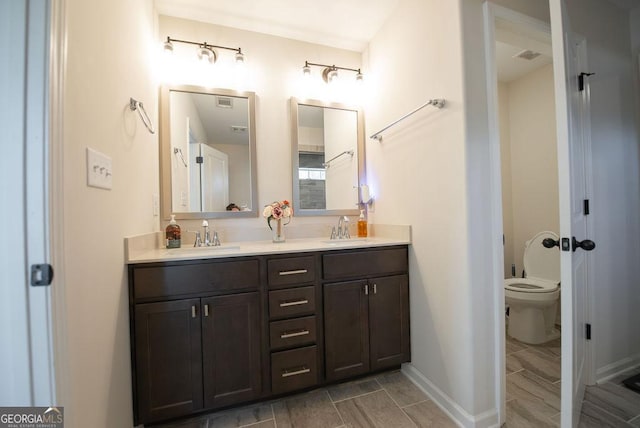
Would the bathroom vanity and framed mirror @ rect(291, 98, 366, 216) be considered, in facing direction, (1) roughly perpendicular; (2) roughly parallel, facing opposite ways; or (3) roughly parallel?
roughly parallel

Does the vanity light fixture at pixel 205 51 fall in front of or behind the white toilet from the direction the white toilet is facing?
in front

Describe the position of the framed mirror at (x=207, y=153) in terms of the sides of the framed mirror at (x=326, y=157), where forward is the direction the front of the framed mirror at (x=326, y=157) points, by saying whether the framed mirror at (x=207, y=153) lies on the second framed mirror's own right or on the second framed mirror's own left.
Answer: on the second framed mirror's own right

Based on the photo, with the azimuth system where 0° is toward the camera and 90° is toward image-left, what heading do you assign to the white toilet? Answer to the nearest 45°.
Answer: approximately 45°

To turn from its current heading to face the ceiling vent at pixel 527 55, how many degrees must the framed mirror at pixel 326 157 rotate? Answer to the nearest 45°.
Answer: approximately 45° to its left

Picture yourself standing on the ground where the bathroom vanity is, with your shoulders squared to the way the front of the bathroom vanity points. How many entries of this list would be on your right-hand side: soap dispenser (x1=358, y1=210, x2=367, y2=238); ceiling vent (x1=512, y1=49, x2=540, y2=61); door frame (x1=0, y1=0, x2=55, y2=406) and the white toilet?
1

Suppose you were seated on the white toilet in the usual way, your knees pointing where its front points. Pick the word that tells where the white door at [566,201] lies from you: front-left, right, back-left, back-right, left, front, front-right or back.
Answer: front-left

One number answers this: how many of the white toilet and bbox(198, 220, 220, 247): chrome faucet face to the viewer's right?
0

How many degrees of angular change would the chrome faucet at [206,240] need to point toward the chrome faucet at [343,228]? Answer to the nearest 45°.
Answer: approximately 90° to its left

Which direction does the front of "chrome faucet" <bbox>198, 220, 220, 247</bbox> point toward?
toward the camera

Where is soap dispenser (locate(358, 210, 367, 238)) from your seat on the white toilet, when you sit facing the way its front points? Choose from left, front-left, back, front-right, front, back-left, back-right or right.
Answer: front
